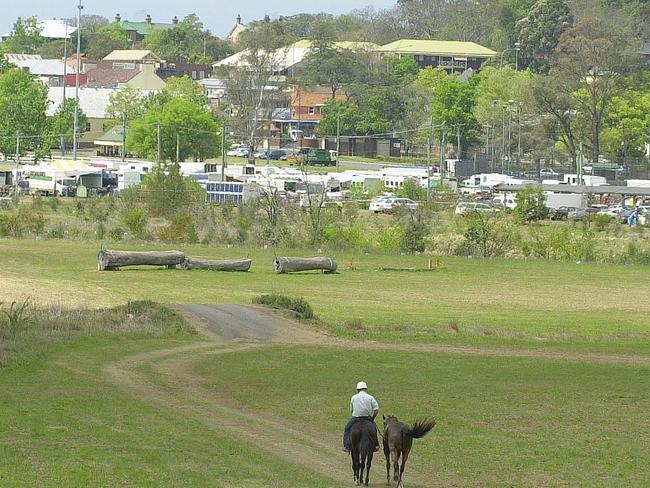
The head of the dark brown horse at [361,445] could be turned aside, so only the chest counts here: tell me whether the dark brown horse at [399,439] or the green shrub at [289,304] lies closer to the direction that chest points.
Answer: the green shrub

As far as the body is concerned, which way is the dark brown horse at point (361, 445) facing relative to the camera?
away from the camera

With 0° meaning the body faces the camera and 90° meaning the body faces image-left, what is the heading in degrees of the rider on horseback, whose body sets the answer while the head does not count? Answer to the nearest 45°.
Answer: approximately 180°

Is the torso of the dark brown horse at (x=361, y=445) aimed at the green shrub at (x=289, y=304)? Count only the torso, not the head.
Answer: yes

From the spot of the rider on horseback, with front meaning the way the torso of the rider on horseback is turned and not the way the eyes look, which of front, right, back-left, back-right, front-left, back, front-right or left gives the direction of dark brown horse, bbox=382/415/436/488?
back-right

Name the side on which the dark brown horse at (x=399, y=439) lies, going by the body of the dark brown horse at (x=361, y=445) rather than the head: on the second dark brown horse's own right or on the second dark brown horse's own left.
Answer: on the second dark brown horse's own right
